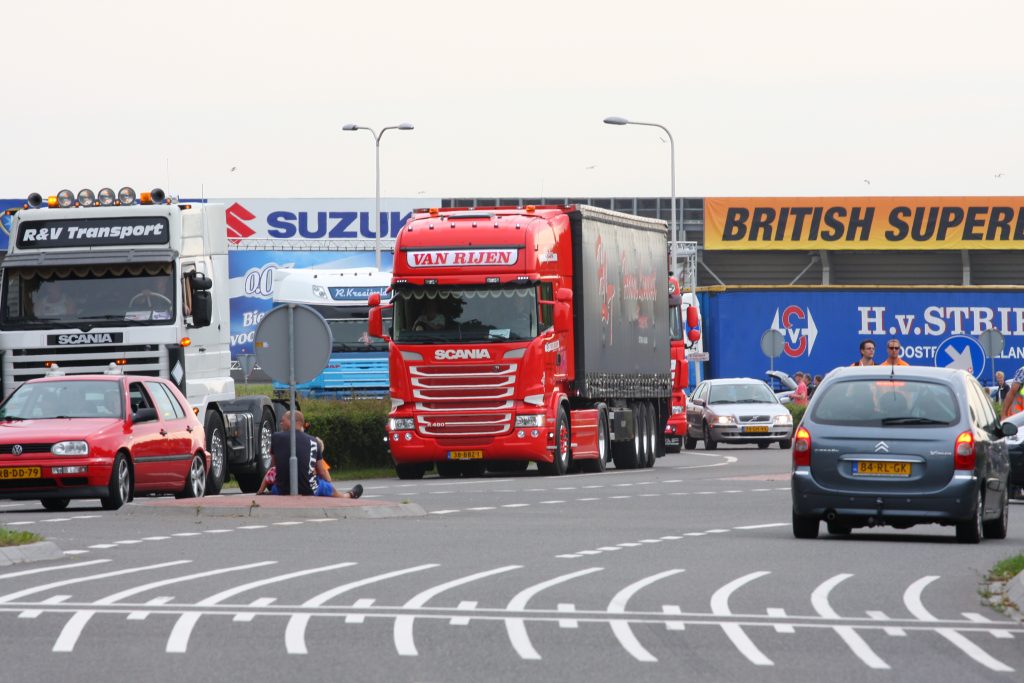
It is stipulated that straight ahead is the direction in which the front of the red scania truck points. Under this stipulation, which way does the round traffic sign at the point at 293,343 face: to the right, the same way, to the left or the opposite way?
the opposite way

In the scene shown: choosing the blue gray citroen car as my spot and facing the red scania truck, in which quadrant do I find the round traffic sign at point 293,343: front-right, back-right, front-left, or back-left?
front-left

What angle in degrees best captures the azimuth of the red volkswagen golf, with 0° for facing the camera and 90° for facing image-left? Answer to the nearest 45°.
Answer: approximately 45°

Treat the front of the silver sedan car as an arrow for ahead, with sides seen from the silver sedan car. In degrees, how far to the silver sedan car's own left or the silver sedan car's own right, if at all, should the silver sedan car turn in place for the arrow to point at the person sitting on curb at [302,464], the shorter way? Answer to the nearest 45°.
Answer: approximately 45° to the silver sedan car's own right

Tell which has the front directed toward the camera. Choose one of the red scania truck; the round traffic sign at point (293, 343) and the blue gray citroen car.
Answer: the red scania truck

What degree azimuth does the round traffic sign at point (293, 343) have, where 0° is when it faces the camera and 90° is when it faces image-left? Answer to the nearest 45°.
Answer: approximately 180°

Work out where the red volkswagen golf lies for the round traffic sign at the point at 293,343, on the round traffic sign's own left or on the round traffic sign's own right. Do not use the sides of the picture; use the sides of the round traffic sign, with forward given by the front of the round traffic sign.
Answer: on the round traffic sign's own left

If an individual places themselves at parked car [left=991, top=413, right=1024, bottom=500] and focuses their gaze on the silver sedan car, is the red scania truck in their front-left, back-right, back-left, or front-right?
front-left

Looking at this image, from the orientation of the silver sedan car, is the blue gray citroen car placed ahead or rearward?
ahead

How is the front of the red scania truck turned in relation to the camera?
facing the viewer

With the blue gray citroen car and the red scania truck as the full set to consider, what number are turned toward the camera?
1

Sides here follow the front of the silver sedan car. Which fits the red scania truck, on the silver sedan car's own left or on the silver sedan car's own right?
on the silver sedan car's own right

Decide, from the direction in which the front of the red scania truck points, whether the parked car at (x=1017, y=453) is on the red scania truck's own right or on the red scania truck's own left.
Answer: on the red scania truck's own left

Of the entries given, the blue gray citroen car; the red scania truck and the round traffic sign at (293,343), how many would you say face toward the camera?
1

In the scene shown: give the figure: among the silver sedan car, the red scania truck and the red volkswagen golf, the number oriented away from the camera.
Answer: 0

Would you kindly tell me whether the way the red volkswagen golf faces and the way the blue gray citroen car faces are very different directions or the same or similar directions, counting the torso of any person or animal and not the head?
very different directions

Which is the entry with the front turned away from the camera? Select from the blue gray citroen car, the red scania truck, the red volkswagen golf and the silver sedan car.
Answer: the blue gray citroen car

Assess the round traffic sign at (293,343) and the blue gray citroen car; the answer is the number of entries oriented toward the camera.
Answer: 0

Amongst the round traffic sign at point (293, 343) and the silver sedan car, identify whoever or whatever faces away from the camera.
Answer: the round traffic sign

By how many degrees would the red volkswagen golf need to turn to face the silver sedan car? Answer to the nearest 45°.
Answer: approximately 180°
